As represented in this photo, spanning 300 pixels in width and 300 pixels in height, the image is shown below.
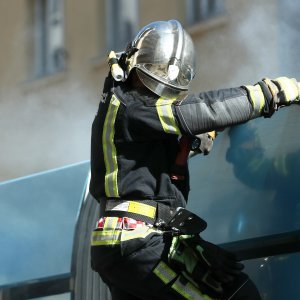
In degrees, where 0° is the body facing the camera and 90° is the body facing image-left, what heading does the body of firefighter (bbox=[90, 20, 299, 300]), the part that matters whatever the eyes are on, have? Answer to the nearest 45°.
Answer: approximately 270°
